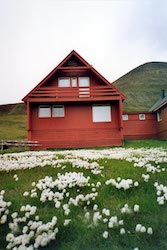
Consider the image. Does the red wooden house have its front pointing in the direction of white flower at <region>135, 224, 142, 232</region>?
yes

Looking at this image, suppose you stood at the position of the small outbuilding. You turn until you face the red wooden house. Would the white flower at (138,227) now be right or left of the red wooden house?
left

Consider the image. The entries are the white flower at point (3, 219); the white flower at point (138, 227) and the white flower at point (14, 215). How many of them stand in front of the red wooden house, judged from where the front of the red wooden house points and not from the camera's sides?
3

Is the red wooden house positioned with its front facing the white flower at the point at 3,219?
yes

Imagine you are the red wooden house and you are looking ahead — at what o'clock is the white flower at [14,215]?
The white flower is roughly at 12 o'clock from the red wooden house.

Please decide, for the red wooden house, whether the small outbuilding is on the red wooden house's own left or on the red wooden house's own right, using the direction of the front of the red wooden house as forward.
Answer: on the red wooden house's own left

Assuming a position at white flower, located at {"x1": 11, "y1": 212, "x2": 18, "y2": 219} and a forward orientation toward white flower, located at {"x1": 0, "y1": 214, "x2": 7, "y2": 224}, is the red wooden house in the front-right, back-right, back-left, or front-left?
back-right

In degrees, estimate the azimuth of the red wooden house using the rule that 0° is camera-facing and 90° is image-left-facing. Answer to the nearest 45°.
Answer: approximately 0°
